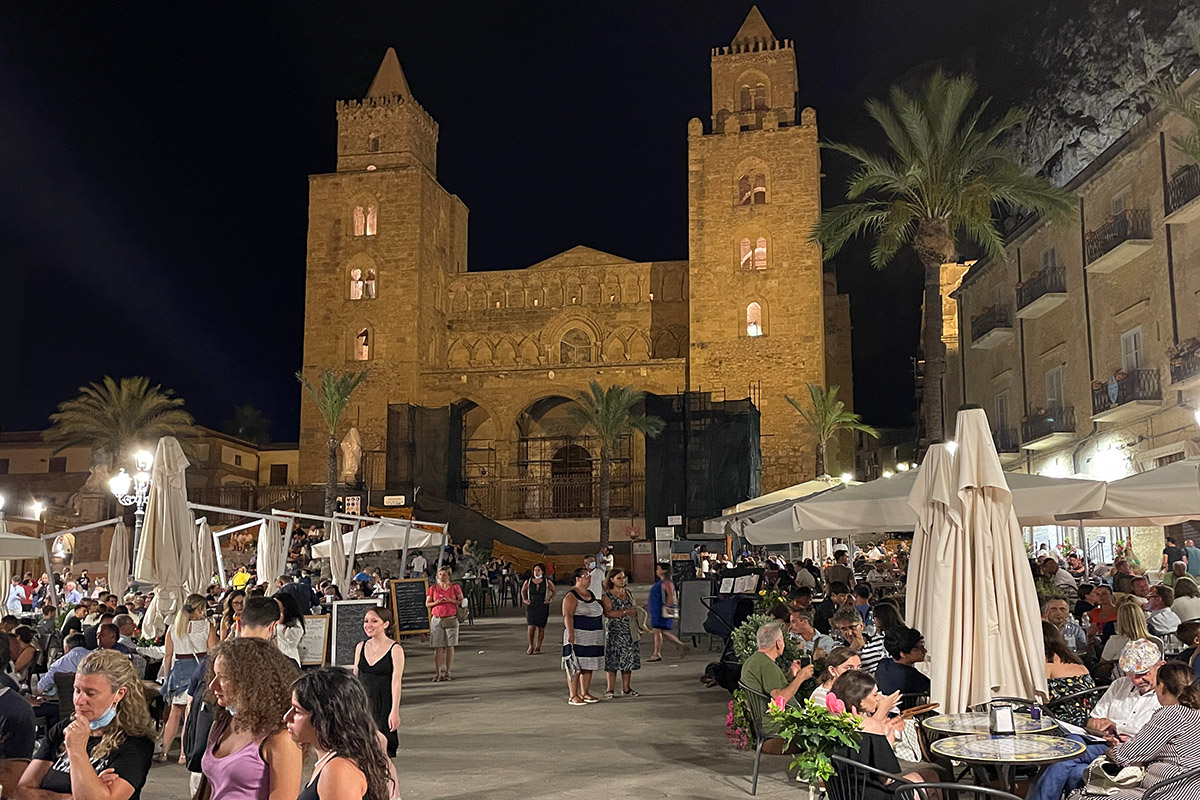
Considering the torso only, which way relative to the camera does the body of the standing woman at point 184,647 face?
away from the camera

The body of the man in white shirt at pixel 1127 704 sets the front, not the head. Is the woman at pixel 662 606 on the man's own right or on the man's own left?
on the man's own right

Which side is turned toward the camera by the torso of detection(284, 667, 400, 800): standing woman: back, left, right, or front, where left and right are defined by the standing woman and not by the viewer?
left

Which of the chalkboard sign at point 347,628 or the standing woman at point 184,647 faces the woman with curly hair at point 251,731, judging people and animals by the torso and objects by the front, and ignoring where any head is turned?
the chalkboard sign

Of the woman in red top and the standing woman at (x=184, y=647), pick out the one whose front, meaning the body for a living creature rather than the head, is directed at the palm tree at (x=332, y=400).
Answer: the standing woman

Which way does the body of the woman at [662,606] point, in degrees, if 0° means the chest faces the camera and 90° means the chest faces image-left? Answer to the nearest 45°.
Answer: approximately 90°

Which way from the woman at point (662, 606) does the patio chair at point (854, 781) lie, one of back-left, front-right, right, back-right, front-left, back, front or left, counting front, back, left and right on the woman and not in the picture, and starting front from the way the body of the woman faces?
left

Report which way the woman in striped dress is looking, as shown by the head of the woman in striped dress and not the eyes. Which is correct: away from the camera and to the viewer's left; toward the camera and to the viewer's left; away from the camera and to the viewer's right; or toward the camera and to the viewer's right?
toward the camera and to the viewer's right
